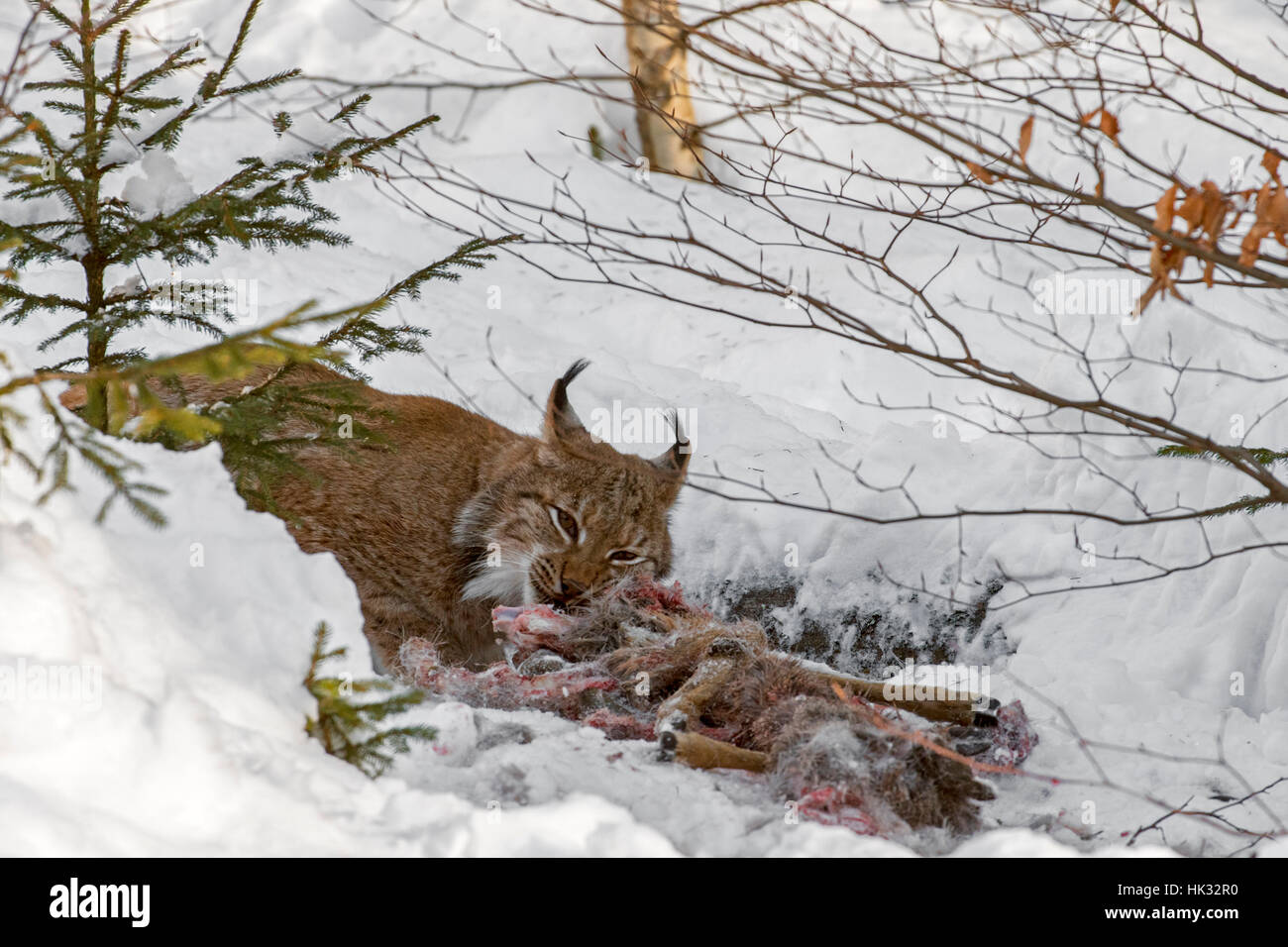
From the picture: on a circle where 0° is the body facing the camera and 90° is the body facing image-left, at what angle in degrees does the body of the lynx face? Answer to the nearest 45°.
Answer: approximately 315°
